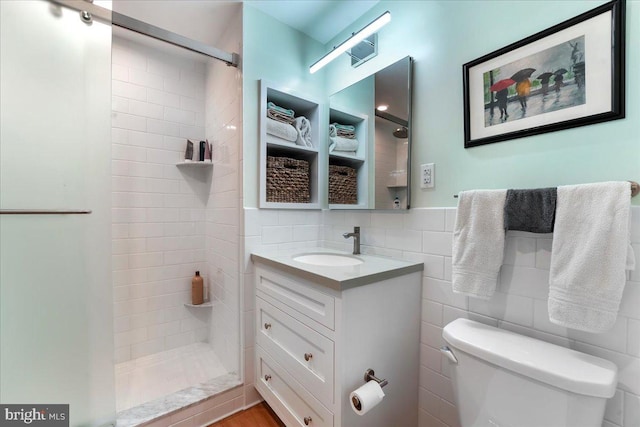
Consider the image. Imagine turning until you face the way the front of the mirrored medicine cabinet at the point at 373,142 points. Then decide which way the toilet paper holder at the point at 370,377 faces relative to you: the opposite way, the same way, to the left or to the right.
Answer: to the left
